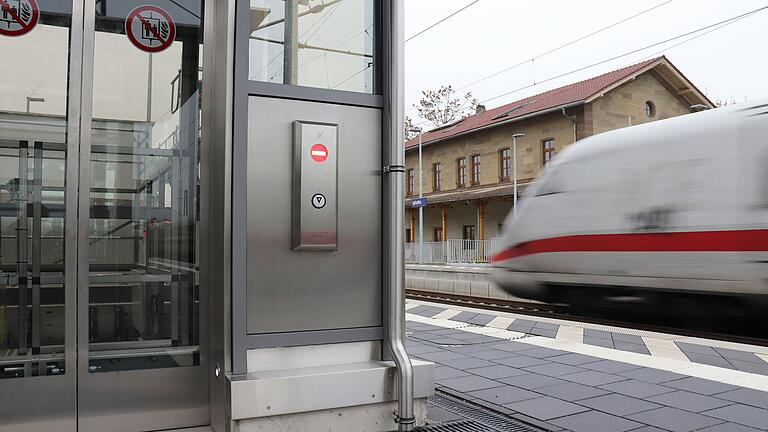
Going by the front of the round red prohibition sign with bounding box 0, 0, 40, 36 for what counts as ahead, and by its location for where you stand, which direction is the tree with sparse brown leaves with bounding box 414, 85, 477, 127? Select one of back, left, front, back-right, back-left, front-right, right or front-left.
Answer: back-left

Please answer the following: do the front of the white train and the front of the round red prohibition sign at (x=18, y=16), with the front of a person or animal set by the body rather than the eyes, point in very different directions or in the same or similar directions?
very different directions

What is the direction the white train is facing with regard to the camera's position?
facing away from the viewer and to the left of the viewer

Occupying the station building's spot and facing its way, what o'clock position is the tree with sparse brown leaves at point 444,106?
The tree with sparse brown leaves is roughly at 4 o'clock from the station building.

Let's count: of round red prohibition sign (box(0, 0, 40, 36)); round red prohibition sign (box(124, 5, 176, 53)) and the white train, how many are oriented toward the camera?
2

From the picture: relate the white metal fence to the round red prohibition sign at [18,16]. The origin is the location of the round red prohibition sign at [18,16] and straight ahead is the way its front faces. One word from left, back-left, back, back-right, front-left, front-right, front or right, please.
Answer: back-left

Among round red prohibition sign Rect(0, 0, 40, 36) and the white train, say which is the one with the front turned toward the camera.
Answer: the round red prohibition sign

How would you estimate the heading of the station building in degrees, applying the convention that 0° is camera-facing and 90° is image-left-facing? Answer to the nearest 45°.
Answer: approximately 45°

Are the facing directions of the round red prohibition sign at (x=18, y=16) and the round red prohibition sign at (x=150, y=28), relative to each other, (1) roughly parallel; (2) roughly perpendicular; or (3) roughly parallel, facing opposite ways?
roughly parallel

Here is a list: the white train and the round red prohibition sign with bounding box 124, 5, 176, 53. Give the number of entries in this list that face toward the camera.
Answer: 1

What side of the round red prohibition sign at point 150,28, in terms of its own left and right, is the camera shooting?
front

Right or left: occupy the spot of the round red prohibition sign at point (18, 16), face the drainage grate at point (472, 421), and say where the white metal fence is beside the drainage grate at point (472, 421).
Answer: left
